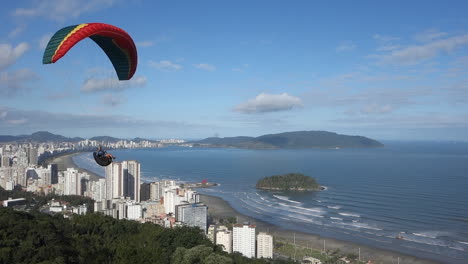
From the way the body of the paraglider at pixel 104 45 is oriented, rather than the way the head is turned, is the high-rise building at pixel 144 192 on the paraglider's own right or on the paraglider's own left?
on the paraglider's own left

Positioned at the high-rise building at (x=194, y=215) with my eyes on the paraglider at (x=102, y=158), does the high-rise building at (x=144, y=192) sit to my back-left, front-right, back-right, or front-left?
back-right

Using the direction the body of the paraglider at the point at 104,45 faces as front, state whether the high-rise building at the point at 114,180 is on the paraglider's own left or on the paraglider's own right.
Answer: on the paraglider's own left
